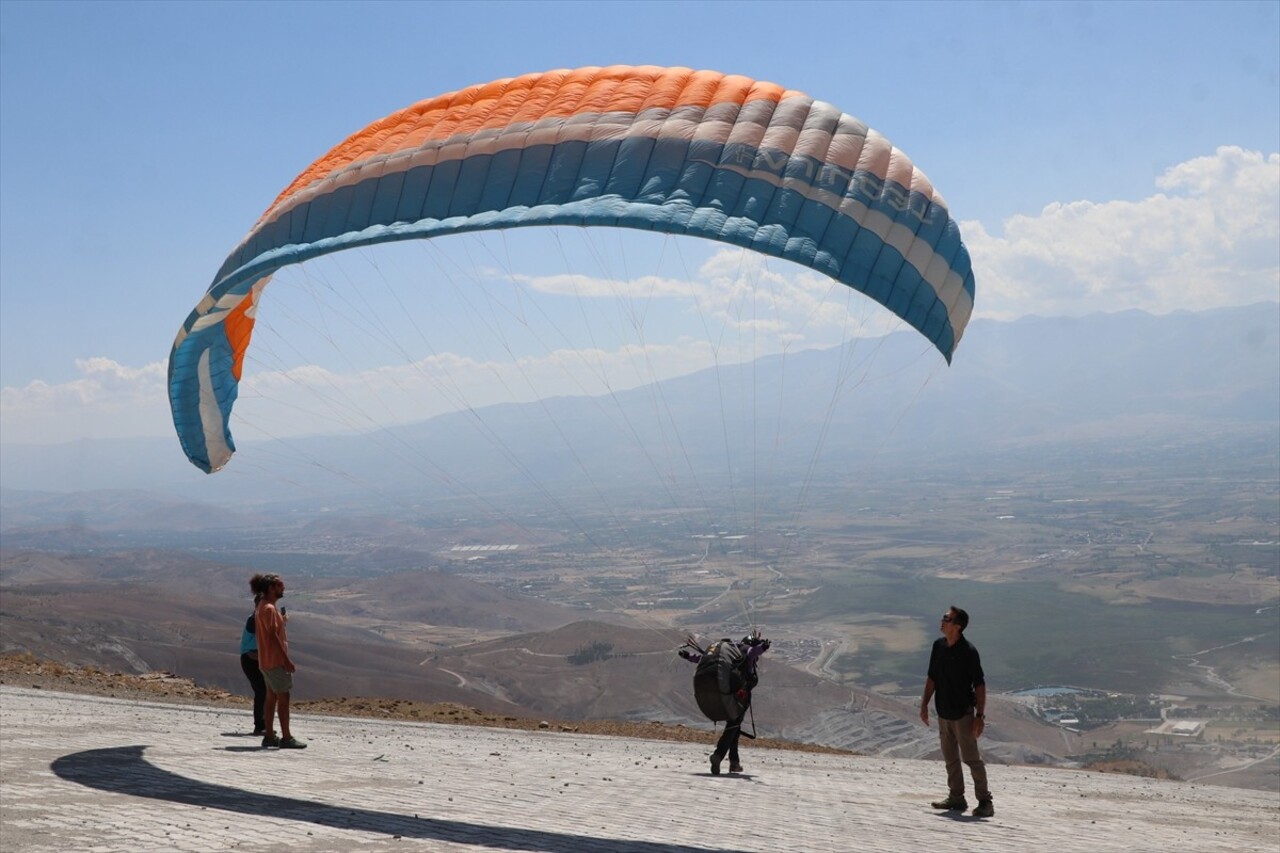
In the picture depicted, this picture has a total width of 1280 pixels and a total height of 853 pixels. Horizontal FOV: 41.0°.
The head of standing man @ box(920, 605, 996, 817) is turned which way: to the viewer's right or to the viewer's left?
to the viewer's left

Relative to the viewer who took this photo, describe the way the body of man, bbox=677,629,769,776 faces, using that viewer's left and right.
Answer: facing away from the viewer and to the right of the viewer

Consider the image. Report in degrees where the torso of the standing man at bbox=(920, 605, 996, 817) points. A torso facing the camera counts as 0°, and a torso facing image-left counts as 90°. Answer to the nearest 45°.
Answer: approximately 45°

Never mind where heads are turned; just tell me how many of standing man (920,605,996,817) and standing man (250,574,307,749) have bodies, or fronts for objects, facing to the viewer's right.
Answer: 1

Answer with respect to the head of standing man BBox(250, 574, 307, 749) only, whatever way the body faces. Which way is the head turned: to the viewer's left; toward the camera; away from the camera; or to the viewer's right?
to the viewer's right

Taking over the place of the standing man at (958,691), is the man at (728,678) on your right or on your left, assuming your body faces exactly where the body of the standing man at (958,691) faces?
on your right

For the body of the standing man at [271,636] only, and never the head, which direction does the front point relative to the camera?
to the viewer's right

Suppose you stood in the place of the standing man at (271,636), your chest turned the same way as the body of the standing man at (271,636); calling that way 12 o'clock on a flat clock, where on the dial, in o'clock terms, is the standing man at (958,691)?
the standing man at (958,691) is roughly at 1 o'clock from the standing man at (271,636).

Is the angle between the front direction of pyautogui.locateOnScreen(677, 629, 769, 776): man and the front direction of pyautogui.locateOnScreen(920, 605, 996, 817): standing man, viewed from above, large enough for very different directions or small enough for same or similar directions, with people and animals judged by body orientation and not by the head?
very different directions
